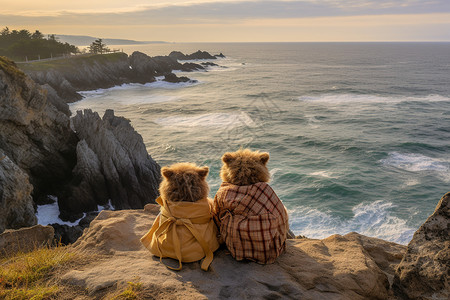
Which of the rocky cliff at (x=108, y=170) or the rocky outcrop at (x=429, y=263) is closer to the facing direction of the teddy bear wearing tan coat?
the rocky cliff

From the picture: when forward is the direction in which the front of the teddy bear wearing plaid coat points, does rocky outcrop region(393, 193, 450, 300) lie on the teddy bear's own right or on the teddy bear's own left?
on the teddy bear's own right

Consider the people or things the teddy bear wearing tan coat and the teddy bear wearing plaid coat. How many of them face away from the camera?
2

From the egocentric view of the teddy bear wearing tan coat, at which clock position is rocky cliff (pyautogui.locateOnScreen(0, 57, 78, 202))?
The rocky cliff is roughly at 11 o'clock from the teddy bear wearing tan coat.

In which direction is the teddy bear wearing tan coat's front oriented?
away from the camera

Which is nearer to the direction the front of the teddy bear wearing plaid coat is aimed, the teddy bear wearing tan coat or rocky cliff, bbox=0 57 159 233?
the rocky cliff

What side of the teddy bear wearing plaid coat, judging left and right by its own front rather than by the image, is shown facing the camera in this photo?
back
